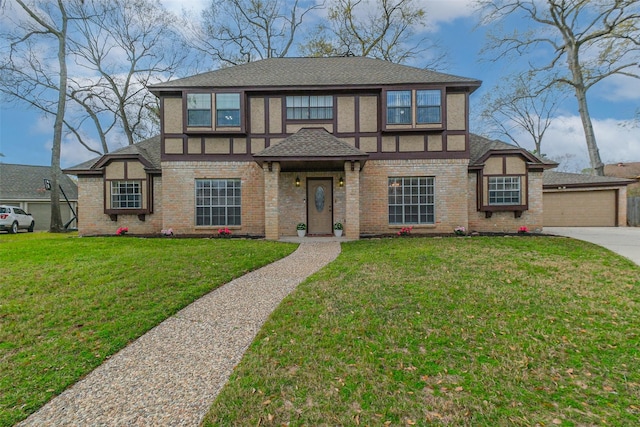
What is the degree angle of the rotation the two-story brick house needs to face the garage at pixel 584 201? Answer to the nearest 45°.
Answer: approximately 90° to its left

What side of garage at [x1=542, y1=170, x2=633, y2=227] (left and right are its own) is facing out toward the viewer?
front

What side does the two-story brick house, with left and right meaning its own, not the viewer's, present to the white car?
right

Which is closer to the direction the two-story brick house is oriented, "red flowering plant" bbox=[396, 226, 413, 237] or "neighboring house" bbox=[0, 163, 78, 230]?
the red flowering plant

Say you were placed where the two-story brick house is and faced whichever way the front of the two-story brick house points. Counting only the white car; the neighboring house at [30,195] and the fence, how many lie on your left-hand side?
1

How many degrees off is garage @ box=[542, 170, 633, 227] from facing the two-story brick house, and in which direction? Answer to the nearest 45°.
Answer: approximately 45° to its right

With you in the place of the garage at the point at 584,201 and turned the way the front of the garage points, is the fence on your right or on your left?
on your left

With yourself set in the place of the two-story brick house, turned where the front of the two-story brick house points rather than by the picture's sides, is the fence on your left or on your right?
on your left

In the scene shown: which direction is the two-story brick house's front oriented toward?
toward the camera

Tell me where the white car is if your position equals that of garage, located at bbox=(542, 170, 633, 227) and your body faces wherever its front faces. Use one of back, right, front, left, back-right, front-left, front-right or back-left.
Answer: front-right

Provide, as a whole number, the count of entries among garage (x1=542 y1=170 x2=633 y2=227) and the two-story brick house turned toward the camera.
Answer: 2
